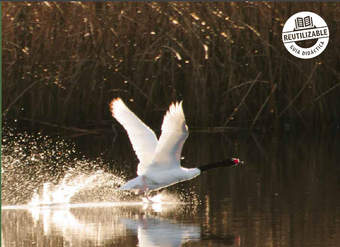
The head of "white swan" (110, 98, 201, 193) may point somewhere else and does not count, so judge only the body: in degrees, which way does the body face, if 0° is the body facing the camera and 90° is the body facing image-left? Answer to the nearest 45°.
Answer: approximately 270°
